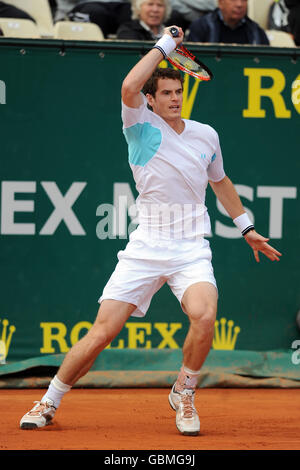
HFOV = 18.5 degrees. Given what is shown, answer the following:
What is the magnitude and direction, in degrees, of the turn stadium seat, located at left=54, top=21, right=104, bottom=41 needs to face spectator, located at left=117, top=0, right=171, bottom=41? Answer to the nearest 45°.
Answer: approximately 90° to its left

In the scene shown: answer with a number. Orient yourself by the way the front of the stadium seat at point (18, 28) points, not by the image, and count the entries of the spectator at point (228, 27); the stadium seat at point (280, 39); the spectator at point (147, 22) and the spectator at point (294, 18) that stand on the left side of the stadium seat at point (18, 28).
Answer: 4

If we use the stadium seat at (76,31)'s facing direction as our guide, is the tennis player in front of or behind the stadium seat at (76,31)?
in front

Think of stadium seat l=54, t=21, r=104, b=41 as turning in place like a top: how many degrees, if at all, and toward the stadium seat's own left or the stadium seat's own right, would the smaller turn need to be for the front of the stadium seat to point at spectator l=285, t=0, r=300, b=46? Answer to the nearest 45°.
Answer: approximately 90° to the stadium seat's own left

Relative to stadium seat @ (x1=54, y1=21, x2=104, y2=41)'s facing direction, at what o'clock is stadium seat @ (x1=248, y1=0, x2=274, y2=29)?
stadium seat @ (x1=248, y1=0, x2=274, y2=29) is roughly at 8 o'clock from stadium seat @ (x1=54, y1=21, x2=104, y2=41).

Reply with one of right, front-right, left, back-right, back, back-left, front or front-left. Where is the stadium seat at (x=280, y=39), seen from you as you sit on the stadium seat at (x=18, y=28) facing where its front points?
left

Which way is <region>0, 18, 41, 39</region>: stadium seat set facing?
toward the camera

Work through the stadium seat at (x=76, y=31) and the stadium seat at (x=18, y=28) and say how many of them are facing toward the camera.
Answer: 2
